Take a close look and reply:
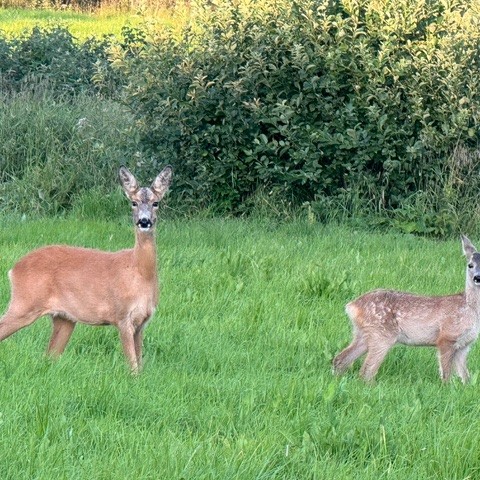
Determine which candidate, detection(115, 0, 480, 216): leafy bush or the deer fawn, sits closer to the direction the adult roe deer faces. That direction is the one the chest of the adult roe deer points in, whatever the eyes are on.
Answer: the deer fawn

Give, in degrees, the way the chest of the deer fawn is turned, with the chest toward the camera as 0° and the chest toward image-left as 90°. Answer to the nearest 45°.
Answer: approximately 270°

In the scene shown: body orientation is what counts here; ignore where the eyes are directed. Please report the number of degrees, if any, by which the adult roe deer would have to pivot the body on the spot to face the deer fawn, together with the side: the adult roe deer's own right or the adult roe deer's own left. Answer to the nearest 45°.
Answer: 0° — it already faces it

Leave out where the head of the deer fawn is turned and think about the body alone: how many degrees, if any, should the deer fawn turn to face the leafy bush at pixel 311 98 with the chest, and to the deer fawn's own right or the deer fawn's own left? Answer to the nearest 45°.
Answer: approximately 90° to the deer fawn's own left

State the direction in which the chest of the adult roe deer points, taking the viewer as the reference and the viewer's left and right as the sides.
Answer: facing to the right of the viewer

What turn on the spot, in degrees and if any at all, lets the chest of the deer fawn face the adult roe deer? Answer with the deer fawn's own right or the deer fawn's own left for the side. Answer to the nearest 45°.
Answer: approximately 180°

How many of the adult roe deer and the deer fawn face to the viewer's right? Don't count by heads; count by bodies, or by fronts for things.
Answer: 2
